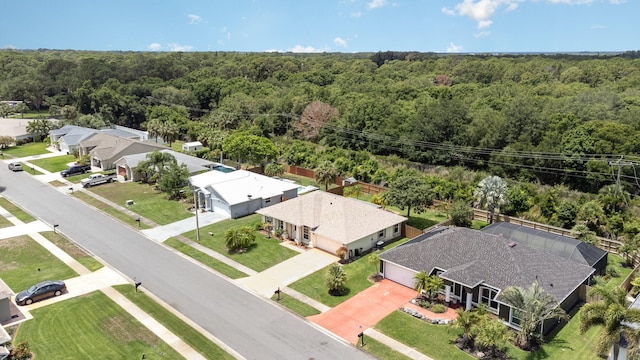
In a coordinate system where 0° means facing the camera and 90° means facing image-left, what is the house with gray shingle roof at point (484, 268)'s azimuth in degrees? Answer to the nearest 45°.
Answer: approximately 45°

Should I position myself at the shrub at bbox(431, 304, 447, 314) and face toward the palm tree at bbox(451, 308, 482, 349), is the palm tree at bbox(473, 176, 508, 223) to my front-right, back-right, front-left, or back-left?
back-left

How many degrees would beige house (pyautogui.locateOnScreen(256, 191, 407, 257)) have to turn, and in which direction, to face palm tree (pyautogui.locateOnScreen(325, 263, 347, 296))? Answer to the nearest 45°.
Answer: approximately 45° to its left

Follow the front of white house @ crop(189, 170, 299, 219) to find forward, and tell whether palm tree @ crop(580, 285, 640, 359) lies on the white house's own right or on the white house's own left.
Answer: on the white house's own left

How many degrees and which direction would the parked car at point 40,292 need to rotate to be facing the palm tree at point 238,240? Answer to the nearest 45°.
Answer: approximately 135° to its left

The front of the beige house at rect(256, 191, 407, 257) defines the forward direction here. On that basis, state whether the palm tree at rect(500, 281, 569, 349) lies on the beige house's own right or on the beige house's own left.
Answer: on the beige house's own left

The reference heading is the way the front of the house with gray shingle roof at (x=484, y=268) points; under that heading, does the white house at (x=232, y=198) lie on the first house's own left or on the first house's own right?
on the first house's own right

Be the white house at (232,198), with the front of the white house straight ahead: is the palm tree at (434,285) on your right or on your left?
on your left

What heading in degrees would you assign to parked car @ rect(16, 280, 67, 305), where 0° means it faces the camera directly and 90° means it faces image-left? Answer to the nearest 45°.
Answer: approximately 45°
